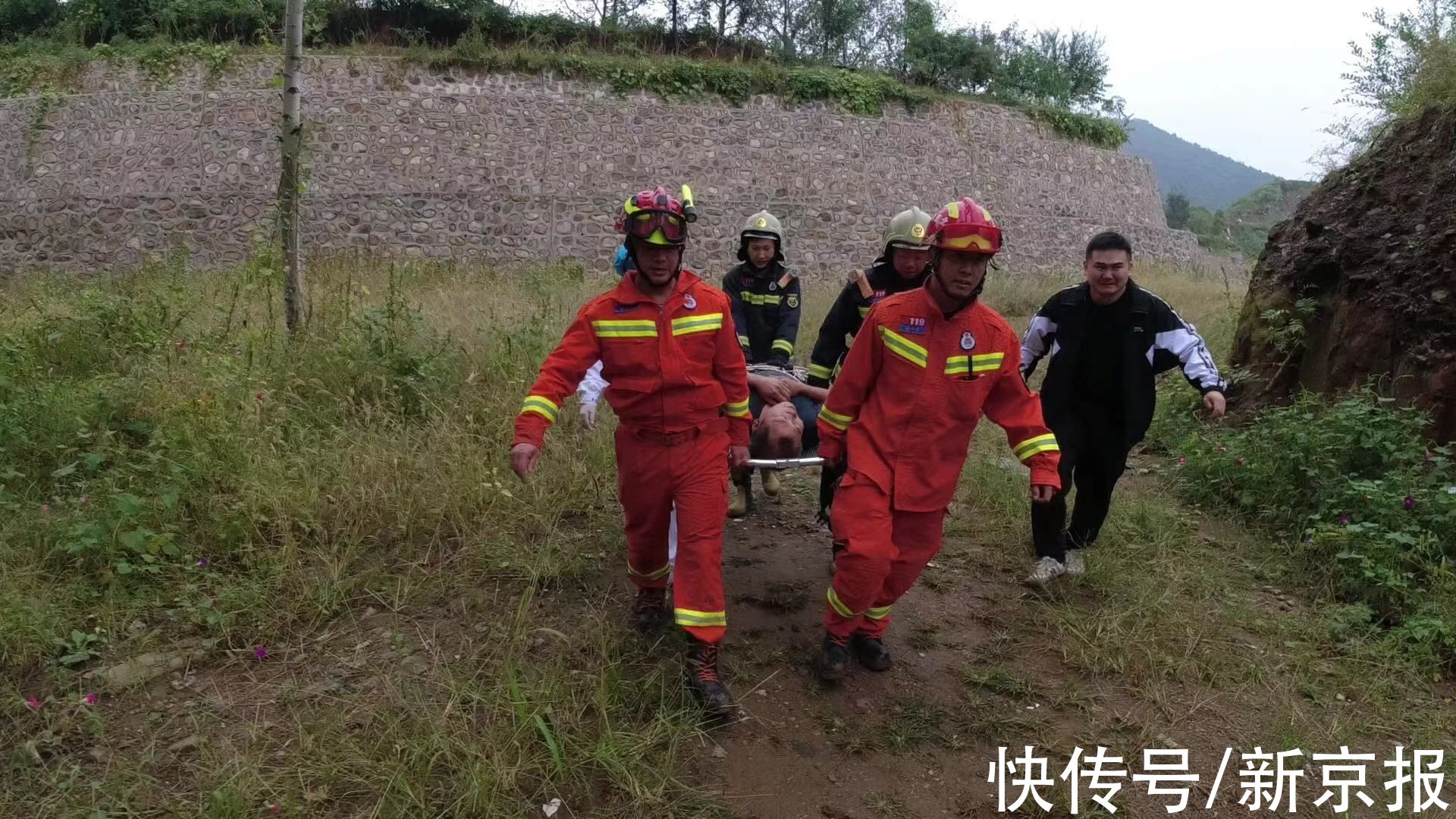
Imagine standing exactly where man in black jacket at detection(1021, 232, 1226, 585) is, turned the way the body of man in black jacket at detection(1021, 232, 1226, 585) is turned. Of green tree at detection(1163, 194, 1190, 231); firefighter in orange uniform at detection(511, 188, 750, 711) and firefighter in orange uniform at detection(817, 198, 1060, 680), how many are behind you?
1

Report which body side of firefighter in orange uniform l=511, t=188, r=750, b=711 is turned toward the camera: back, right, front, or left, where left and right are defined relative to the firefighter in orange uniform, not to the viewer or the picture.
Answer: front

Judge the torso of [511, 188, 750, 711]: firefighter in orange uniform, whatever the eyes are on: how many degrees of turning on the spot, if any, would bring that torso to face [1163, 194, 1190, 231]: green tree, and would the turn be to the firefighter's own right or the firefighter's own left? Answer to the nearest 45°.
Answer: approximately 135° to the firefighter's own left

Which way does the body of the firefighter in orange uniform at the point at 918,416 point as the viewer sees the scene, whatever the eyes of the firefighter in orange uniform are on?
toward the camera

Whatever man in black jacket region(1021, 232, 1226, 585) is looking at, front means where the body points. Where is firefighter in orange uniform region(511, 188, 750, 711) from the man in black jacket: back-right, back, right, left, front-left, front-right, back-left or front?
front-right

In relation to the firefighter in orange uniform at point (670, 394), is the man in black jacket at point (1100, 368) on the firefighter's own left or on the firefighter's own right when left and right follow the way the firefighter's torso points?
on the firefighter's own left

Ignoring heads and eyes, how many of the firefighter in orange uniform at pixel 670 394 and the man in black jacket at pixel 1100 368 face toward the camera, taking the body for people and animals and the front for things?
2

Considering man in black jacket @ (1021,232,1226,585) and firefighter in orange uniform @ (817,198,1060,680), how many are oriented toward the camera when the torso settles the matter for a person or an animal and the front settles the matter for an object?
2

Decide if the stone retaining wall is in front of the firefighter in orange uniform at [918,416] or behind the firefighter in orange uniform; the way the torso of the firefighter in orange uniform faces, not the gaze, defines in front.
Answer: behind

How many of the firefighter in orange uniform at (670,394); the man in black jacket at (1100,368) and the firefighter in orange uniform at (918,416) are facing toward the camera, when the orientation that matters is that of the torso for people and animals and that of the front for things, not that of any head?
3
